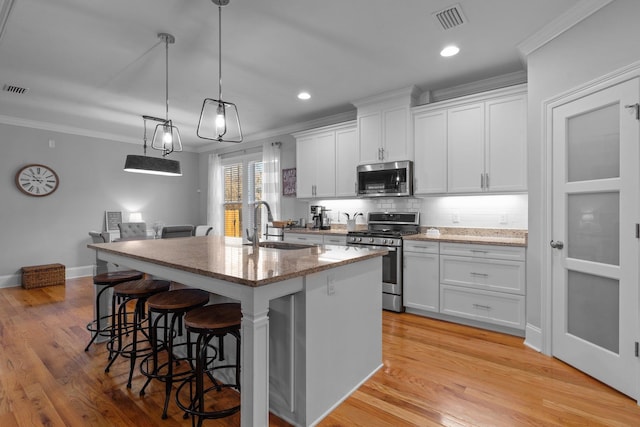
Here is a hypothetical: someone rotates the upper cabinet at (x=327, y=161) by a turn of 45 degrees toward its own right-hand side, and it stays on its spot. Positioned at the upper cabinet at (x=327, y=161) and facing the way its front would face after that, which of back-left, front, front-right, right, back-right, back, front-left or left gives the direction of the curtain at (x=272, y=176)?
front-right

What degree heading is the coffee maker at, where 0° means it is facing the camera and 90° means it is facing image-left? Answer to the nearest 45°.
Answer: approximately 45°

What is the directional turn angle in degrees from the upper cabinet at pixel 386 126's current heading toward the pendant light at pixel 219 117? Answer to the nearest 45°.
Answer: approximately 45° to its right

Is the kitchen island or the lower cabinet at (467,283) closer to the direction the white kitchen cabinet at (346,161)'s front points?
the kitchen island

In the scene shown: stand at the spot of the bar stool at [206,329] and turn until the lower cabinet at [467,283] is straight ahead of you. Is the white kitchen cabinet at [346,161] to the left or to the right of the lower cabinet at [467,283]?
left

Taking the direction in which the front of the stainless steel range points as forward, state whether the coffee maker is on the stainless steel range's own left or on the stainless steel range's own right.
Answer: on the stainless steel range's own right

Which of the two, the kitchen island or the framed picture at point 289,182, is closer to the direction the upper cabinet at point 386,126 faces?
the kitchen island

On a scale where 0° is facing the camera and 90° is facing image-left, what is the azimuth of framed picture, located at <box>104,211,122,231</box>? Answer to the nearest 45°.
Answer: approximately 0°

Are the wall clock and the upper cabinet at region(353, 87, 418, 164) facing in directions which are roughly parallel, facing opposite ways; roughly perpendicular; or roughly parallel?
roughly perpendicular

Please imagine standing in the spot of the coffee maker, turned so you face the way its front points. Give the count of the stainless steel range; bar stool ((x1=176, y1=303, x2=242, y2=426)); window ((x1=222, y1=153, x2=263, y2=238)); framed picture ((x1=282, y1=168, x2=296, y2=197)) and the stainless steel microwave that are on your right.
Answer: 2

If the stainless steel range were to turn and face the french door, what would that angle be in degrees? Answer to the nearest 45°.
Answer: approximately 90° to its left

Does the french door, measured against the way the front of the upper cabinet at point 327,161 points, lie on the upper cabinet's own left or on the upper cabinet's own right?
on the upper cabinet's own left

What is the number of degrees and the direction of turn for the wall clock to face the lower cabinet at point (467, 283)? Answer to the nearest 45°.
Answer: approximately 45° to its left

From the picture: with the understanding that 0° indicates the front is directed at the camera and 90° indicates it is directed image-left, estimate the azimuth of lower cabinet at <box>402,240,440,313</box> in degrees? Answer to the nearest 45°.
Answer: approximately 45°

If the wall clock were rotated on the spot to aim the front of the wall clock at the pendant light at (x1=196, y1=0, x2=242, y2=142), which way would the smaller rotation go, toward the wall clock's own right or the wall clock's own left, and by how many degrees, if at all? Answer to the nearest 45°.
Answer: approximately 45° to the wall clock's own left
